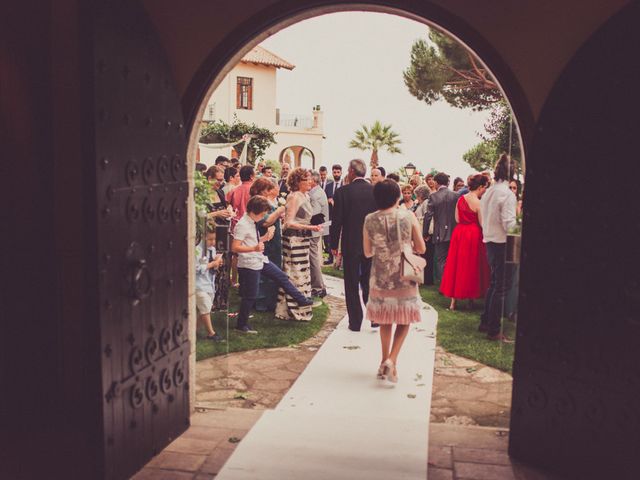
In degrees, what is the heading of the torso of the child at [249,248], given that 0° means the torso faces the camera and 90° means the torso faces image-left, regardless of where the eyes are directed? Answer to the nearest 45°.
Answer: approximately 270°

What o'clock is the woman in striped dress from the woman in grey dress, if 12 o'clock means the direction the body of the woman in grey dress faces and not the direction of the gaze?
The woman in striped dress is roughly at 11 o'clock from the woman in grey dress.

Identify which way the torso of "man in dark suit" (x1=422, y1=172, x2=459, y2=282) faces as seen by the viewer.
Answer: away from the camera

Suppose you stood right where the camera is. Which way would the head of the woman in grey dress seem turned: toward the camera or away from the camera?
away from the camera

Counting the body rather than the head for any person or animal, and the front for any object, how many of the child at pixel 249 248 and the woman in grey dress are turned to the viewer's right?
1

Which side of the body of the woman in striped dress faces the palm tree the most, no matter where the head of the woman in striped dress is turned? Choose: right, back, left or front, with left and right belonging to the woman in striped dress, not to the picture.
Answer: left

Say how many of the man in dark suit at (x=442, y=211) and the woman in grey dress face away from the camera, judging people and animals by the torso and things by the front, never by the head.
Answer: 2

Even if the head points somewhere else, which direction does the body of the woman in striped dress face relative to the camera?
to the viewer's right

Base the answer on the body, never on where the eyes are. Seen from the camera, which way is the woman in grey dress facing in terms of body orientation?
away from the camera
